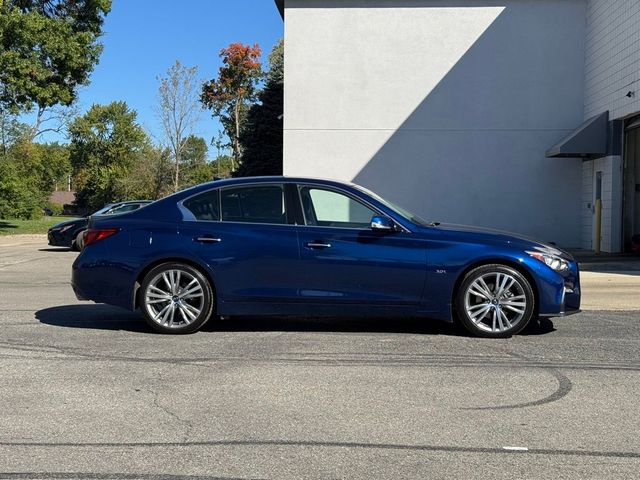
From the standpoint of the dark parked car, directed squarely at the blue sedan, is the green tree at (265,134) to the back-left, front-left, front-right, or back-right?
back-left

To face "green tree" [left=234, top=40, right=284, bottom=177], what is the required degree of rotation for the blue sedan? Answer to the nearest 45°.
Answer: approximately 90° to its left

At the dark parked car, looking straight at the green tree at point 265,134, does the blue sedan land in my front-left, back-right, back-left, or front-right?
back-right

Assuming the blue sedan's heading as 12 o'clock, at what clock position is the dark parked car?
The dark parked car is roughly at 8 o'clock from the blue sedan.

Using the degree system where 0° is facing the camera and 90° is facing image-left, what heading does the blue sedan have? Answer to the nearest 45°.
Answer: approximately 270°

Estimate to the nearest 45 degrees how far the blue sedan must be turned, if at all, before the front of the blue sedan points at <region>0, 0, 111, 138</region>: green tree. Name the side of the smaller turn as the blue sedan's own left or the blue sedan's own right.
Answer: approximately 135° to the blue sedan's own left
